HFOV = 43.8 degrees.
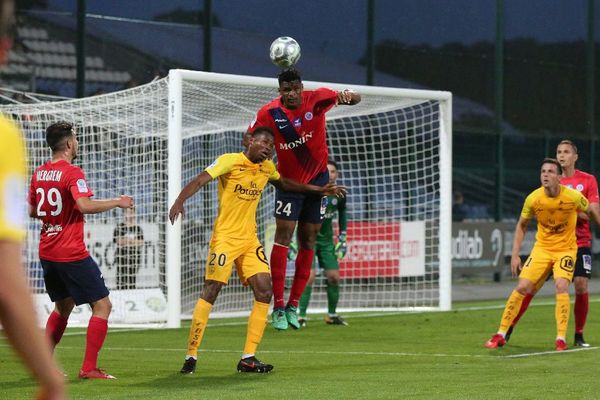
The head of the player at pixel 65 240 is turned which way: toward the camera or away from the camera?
away from the camera

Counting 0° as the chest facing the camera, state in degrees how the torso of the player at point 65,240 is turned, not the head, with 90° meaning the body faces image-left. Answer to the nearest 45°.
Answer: approximately 225°

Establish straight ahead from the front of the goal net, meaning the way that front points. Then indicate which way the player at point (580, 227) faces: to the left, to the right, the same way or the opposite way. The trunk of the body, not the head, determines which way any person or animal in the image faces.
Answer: to the right

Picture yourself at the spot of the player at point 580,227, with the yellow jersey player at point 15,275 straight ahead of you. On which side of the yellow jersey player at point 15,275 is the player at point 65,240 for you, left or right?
right

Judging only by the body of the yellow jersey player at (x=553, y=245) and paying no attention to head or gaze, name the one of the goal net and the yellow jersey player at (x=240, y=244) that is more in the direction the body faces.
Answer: the yellow jersey player

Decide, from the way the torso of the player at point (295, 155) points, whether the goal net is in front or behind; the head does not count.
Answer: behind

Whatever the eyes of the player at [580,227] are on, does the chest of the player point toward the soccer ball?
yes

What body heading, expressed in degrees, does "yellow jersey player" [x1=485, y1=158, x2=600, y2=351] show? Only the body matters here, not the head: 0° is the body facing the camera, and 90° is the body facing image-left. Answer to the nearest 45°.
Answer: approximately 0°

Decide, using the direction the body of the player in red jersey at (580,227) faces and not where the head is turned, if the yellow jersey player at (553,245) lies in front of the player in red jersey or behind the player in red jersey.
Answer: in front

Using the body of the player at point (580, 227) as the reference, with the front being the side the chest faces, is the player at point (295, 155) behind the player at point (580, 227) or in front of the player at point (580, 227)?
in front
